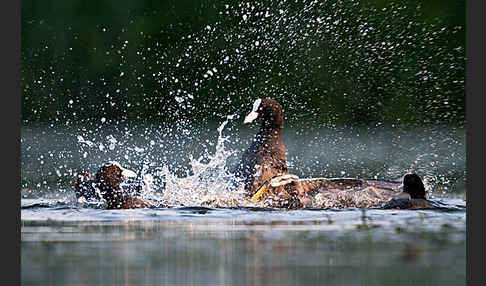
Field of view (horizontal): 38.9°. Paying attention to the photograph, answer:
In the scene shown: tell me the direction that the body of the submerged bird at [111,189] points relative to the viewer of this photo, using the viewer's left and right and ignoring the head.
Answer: facing to the right of the viewer

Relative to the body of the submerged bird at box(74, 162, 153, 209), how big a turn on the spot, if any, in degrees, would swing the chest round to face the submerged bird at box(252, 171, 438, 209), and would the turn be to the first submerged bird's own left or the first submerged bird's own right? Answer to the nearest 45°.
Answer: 0° — it already faces it
